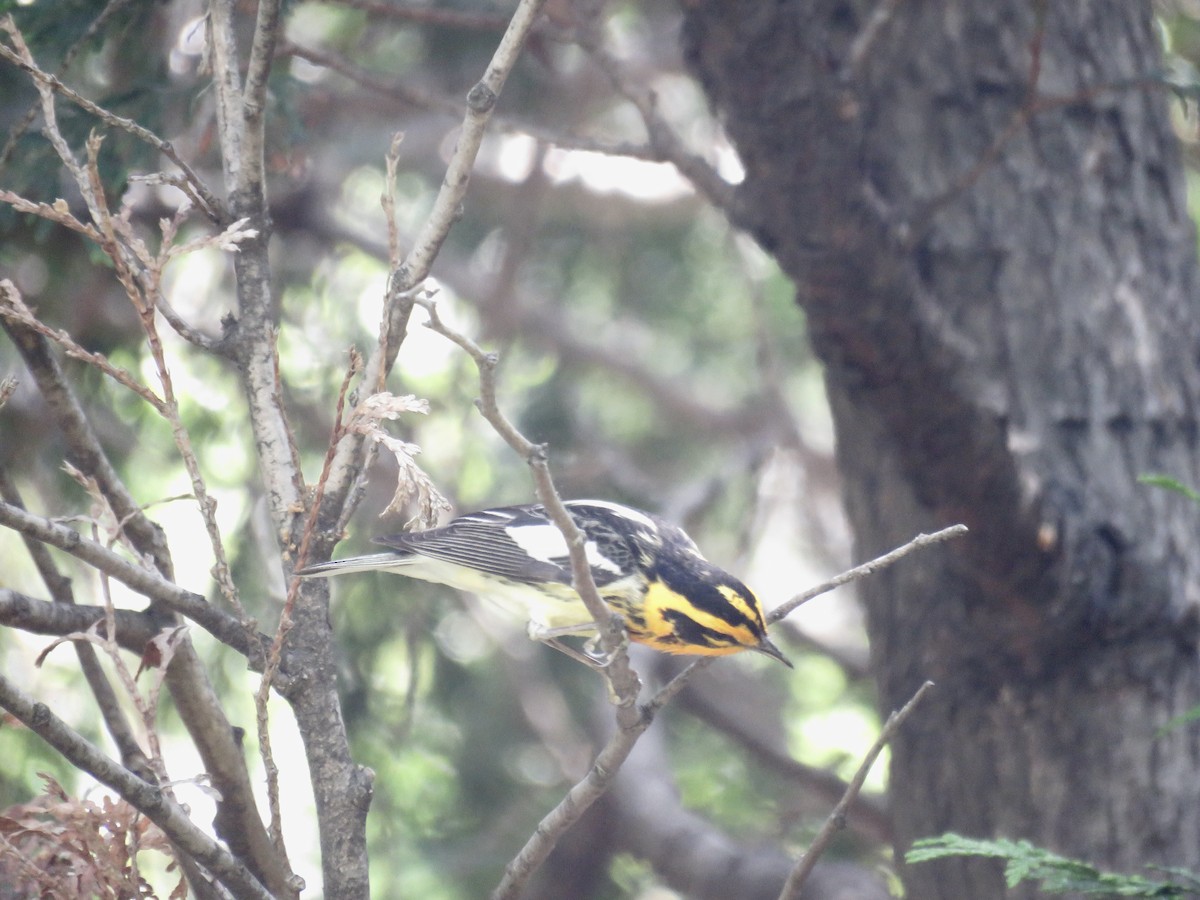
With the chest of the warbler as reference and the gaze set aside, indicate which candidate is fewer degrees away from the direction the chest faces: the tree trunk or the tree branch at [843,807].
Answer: the tree branch

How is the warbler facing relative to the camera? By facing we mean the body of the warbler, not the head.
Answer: to the viewer's right

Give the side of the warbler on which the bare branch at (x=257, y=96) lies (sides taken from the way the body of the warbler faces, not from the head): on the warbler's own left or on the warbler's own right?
on the warbler's own right
